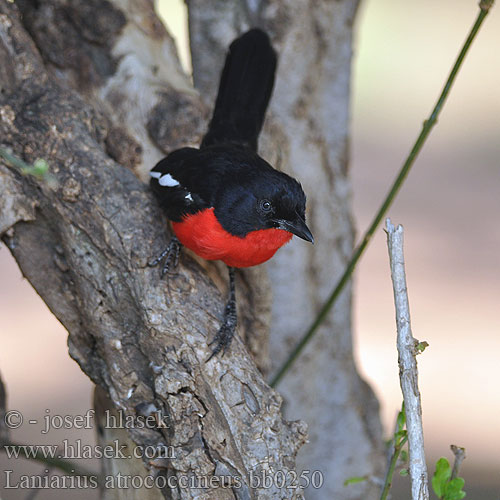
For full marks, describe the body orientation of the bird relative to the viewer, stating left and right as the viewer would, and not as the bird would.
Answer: facing the viewer and to the right of the viewer
